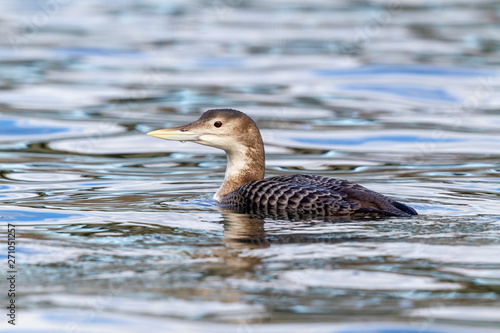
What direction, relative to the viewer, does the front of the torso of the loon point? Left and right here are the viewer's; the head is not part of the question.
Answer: facing to the left of the viewer
